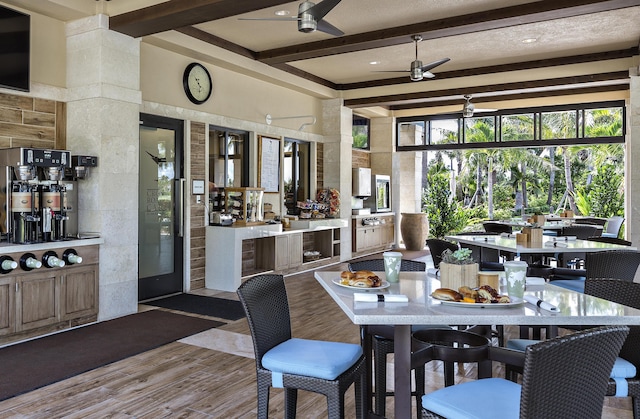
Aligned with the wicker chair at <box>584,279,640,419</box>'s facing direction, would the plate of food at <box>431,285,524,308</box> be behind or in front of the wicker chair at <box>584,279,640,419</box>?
in front

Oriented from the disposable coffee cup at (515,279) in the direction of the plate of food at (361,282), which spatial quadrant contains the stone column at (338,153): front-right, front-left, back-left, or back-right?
front-right

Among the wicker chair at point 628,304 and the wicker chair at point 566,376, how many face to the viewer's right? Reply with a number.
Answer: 0

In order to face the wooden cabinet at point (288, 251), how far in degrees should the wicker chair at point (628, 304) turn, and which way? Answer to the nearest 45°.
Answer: approximately 90° to its right

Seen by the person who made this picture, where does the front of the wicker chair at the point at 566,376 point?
facing away from the viewer and to the left of the viewer

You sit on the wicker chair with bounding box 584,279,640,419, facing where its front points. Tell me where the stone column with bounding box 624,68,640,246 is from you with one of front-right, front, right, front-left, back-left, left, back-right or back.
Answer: back-right

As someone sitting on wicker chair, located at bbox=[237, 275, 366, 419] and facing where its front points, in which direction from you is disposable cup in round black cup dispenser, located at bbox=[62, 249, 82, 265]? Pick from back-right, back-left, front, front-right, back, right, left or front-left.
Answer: back

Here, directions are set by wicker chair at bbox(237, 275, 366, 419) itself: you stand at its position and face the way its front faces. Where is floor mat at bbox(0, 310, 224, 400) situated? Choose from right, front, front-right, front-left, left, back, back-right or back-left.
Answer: back

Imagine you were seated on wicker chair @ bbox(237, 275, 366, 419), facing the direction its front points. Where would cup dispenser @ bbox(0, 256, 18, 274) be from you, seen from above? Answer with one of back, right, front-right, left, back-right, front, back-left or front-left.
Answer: back

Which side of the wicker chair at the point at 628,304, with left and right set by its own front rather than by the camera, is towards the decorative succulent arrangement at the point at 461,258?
front

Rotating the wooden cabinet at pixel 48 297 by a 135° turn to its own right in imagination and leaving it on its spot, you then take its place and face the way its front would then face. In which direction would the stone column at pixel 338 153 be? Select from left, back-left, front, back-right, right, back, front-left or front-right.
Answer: back-right

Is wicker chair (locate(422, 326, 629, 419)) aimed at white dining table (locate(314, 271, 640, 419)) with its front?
yes

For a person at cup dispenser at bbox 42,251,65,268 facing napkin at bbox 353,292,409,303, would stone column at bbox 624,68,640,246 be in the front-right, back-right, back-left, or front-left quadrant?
front-left

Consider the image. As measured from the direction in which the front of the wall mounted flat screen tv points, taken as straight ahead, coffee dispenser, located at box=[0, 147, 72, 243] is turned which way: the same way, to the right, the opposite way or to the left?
the same way

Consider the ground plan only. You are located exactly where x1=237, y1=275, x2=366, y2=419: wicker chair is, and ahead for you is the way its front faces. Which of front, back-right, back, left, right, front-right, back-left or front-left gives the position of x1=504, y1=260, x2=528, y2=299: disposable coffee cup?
front-left

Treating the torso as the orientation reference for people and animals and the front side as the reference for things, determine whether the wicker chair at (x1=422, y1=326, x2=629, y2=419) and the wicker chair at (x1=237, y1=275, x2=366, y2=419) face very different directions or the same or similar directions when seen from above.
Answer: very different directions

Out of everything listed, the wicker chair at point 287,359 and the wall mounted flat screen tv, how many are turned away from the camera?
0

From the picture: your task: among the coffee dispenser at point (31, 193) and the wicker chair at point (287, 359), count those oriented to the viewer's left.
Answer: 0

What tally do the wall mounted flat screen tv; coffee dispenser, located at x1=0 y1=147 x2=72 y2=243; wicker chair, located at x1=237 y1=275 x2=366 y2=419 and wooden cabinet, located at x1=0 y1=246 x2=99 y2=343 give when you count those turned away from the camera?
0

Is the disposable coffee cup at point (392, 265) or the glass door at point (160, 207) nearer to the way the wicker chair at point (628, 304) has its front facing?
the disposable coffee cup
